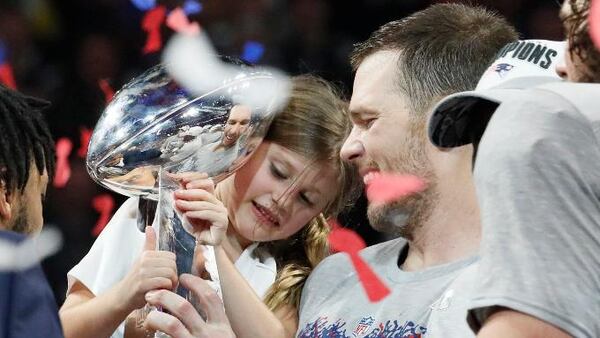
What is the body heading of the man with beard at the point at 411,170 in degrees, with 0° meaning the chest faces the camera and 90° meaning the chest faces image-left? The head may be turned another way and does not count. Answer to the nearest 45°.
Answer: approximately 45°

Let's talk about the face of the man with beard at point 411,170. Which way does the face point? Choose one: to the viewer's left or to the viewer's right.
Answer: to the viewer's left

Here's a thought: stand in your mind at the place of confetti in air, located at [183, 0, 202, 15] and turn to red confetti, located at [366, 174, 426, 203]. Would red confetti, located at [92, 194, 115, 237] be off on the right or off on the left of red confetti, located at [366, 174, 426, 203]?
right

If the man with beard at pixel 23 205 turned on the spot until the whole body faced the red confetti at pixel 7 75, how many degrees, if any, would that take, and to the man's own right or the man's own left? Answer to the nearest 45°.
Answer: approximately 45° to the man's own left

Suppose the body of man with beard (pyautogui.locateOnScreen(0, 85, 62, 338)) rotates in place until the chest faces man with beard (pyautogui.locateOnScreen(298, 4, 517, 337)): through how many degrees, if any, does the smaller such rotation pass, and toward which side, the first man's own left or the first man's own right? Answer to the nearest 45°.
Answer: approximately 45° to the first man's own right

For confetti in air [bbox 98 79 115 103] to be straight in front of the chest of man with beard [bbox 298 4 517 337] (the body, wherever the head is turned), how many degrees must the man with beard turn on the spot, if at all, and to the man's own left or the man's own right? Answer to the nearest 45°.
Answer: approximately 90° to the man's own right

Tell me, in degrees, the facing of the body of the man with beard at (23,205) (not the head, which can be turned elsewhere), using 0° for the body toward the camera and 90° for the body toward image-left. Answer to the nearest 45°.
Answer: approximately 225°
